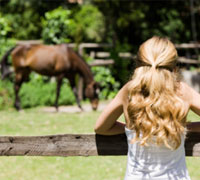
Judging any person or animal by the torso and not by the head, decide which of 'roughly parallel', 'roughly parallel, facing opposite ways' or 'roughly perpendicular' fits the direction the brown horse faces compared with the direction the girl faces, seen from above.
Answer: roughly perpendicular

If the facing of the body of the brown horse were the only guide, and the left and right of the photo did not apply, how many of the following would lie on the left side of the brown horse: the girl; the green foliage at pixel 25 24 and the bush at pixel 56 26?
2

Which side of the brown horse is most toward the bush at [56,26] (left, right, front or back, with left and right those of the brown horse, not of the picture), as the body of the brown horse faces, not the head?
left

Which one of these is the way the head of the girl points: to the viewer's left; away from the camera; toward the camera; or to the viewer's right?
away from the camera

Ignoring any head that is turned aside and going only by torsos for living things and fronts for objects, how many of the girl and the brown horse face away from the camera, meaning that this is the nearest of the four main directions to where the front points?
1

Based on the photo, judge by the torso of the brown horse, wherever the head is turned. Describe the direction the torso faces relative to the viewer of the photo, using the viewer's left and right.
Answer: facing to the right of the viewer

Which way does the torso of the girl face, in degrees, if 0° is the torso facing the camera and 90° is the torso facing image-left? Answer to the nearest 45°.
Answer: approximately 180°

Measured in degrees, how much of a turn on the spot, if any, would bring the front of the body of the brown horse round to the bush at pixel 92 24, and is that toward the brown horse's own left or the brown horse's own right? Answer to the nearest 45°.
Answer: approximately 90° to the brown horse's own left

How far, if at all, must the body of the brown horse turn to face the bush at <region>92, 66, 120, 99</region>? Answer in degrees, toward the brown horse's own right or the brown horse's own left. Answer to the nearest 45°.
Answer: approximately 45° to the brown horse's own left

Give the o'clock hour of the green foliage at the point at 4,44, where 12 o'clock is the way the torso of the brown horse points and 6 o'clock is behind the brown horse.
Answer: The green foliage is roughly at 8 o'clock from the brown horse.

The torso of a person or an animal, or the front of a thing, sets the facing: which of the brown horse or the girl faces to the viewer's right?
the brown horse
